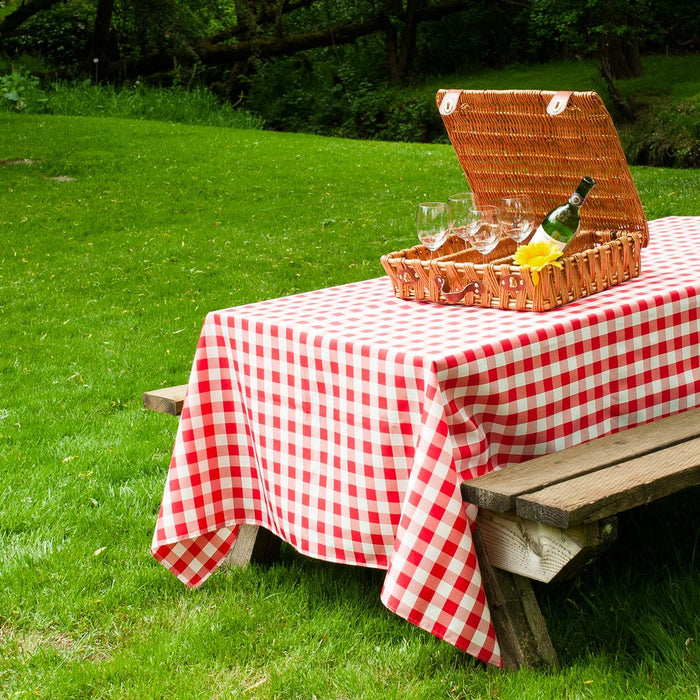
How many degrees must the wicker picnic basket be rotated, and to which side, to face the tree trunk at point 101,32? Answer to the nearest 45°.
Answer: approximately 90° to its right

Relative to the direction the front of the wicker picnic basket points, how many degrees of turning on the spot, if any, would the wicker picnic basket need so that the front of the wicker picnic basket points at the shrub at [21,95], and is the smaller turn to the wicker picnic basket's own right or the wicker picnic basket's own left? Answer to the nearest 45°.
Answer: approximately 90° to the wicker picnic basket's own right

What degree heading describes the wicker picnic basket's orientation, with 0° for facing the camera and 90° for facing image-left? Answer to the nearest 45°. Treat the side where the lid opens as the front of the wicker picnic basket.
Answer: approximately 45°
